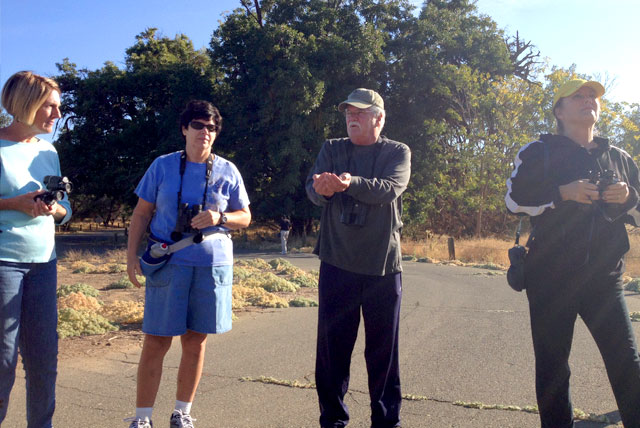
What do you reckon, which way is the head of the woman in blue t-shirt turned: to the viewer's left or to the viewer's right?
to the viewer's right

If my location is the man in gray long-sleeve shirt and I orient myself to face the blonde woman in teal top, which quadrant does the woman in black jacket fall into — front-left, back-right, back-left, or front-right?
back-left

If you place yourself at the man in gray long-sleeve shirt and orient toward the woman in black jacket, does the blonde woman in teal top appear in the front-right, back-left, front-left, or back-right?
back-right

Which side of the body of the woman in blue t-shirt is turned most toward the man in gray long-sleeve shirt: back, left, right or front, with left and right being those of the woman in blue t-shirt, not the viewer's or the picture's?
left

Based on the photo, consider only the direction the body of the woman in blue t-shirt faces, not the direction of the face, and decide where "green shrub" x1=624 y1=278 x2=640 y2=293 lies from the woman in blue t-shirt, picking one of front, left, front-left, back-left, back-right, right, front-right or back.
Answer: back-left

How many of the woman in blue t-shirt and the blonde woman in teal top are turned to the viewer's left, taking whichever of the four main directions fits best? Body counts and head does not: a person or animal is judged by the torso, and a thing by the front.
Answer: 0

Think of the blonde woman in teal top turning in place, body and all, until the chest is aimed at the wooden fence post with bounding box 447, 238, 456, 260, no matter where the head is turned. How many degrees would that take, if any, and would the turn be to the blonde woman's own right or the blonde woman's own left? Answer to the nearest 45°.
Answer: approximately 90° to the blonde woman's own left

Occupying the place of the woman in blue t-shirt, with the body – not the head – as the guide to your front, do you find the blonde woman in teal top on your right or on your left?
on your right

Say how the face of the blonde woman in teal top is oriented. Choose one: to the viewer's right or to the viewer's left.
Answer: to the viewer's right

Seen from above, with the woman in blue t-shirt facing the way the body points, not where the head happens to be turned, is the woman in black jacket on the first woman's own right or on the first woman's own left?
on the first woman's own left

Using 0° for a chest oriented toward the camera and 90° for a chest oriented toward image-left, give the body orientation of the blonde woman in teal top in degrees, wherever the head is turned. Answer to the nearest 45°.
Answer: approximately 315°

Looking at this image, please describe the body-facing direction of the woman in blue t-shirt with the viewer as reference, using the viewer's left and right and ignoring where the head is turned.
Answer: facing the viewer

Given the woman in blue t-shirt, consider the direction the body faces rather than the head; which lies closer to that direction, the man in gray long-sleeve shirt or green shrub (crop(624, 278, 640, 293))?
the man in gray long-sleeve shirt
